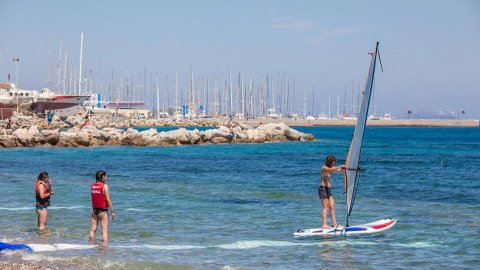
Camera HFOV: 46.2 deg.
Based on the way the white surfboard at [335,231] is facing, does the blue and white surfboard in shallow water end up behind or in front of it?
behind

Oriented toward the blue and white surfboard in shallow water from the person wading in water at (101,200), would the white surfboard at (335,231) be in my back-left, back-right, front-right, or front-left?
back-right

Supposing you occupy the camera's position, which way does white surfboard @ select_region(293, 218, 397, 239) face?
facing to the right of the viewer

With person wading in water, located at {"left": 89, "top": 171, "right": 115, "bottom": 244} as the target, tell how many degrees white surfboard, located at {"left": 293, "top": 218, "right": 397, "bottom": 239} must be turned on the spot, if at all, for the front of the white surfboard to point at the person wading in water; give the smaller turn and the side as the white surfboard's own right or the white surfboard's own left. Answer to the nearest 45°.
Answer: approximately 135° to the white surfboard's own right
